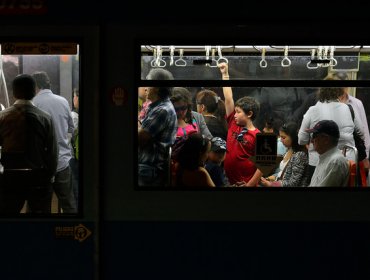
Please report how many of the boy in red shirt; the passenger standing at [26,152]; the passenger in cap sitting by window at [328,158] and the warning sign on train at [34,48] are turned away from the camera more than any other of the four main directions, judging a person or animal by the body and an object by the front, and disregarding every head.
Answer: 1

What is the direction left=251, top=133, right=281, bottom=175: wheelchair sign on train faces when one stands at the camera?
facing the viewer

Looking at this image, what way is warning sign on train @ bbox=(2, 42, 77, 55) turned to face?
toward the camera

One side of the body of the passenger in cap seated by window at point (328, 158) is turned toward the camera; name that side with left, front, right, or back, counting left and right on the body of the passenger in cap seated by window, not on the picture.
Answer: left

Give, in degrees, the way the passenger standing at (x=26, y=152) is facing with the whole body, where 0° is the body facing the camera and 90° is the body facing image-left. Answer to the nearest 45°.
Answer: approximately 180°

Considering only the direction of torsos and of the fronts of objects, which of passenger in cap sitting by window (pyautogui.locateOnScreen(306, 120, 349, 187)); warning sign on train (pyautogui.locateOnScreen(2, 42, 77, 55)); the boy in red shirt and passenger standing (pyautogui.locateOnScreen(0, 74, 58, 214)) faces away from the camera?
passenger standing (pyautogui.locateOnScreen(0, 74, 58, 214))

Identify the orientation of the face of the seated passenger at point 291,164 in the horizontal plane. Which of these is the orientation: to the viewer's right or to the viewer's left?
to the viewer's left

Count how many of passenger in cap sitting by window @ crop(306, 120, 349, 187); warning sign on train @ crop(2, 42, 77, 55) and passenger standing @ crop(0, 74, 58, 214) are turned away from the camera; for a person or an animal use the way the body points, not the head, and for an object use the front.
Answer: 1

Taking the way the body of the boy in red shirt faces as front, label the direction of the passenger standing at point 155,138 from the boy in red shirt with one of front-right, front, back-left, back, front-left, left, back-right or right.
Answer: front-right

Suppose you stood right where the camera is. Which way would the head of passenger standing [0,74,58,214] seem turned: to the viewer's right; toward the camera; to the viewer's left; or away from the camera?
away from the camera
